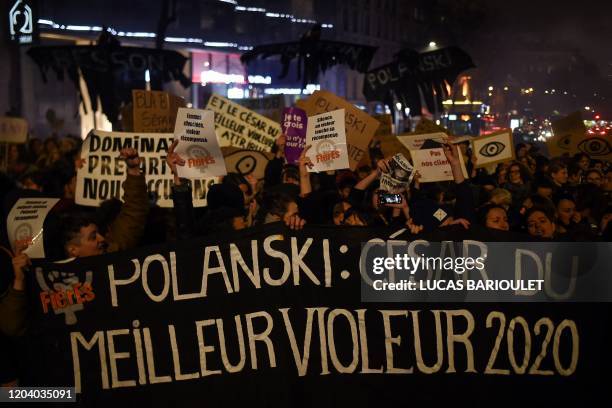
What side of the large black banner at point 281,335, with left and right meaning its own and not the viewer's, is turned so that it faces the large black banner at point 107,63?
back

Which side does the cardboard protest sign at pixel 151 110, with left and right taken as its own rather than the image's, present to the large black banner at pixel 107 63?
back

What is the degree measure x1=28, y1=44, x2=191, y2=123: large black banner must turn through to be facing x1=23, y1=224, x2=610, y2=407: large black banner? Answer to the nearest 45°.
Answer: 0° — it already faces it

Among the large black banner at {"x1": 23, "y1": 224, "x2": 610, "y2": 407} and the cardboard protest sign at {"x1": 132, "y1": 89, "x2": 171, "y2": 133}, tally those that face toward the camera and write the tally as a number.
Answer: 2

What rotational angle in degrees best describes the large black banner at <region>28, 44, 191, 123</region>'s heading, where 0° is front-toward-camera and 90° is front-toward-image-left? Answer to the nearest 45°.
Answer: approximately 0°

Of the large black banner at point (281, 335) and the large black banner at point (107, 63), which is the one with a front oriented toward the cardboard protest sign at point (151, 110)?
the large black banner at point (107, 63)

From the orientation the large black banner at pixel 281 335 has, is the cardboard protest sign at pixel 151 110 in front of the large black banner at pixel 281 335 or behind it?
behind

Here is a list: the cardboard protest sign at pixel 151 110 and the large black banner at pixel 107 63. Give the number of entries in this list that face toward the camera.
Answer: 2
